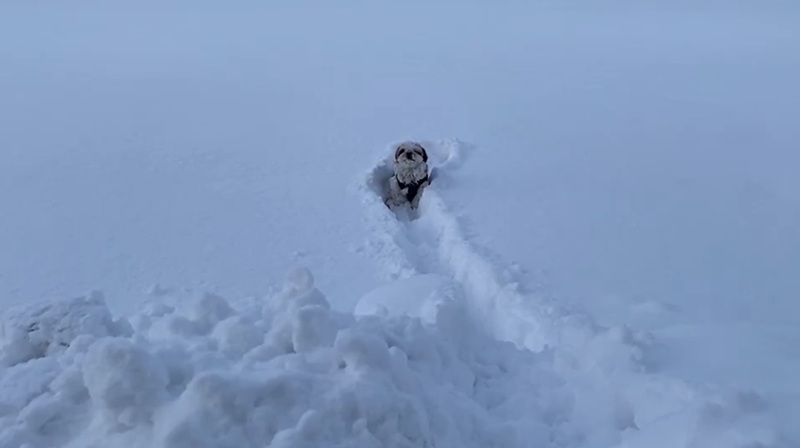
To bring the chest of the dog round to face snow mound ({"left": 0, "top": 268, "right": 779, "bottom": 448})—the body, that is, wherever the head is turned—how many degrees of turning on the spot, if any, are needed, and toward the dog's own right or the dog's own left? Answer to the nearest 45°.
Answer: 0° — it already faces it

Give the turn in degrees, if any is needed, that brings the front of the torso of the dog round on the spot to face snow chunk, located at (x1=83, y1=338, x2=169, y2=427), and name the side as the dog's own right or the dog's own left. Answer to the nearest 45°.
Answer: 0° — it already faces it

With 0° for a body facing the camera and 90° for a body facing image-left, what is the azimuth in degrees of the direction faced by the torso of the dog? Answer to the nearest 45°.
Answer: approximately 0°

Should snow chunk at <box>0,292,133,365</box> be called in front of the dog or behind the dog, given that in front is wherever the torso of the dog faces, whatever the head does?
in front
